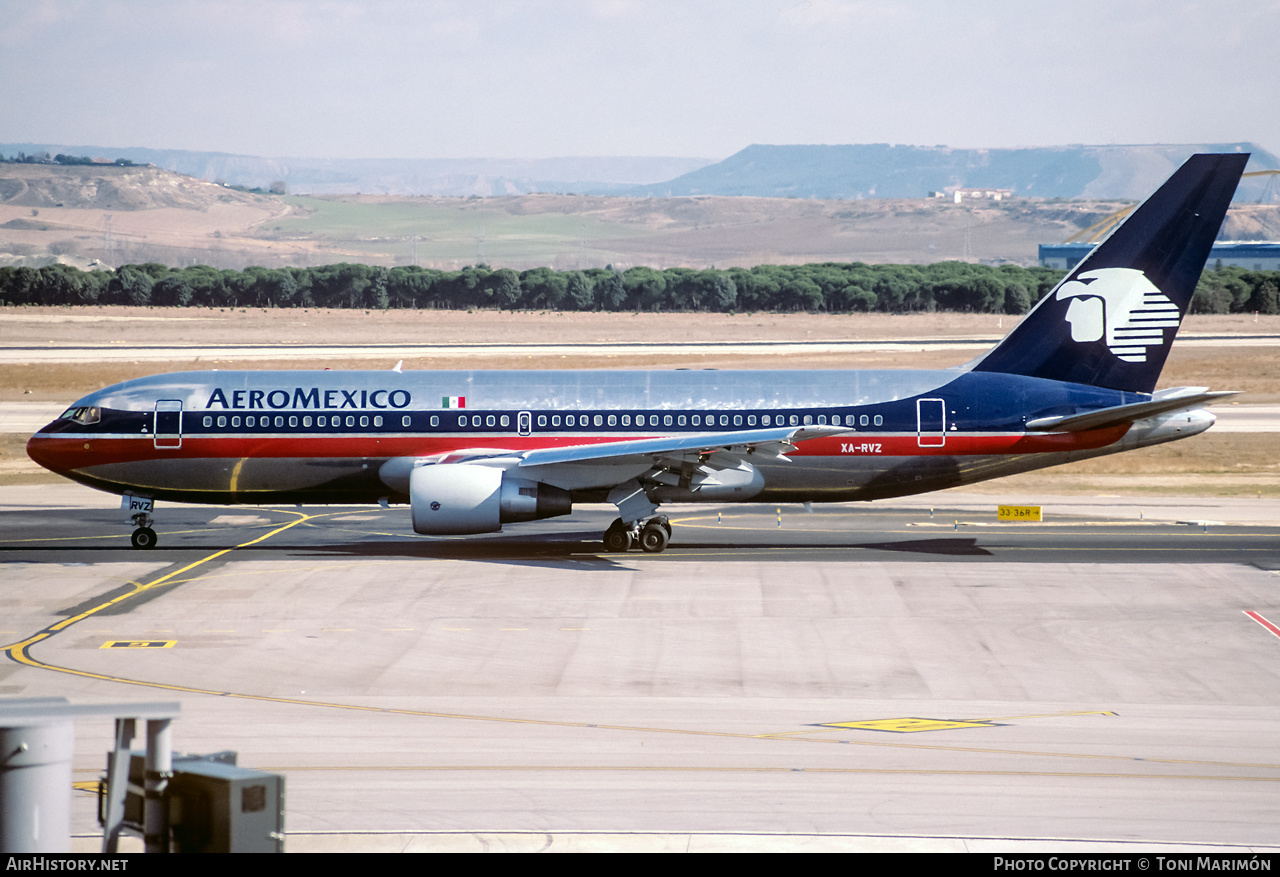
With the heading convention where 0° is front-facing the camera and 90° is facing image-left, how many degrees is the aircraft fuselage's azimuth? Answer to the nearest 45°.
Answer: approximately 90°
